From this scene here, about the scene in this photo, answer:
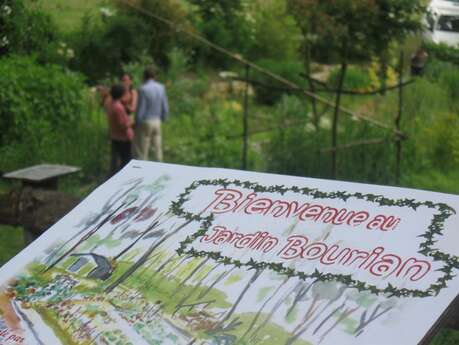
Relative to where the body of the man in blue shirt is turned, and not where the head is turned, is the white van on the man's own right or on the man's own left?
on the man's own right

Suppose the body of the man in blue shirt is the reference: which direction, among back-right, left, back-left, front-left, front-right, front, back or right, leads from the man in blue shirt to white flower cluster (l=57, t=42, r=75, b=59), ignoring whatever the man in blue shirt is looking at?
front-left

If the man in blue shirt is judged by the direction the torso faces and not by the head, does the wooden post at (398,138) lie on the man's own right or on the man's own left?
on the man's own right

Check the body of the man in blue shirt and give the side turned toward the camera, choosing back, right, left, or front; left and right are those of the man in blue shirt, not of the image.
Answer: back

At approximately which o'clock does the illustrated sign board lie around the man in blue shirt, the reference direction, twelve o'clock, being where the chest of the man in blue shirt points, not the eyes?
The illustrated sign board is roughly at 6 o'clock from the man in blue shirt.

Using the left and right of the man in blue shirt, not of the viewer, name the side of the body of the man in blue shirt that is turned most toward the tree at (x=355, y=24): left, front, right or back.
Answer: right
